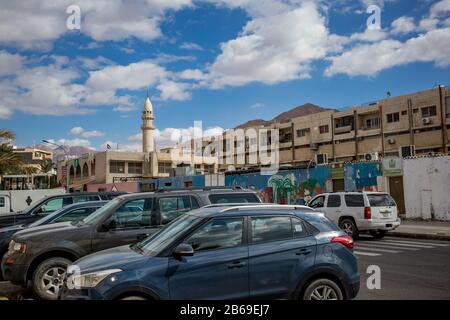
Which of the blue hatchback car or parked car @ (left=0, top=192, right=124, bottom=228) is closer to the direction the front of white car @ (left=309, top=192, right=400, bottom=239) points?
the parked car

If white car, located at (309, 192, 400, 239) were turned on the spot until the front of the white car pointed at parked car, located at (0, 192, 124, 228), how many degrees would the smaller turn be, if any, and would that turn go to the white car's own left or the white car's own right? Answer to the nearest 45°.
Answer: approximately 90° to the white car's own left

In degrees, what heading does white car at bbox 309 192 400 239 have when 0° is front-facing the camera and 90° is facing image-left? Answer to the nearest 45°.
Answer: approximately 135°

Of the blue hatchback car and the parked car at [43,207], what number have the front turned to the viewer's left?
2

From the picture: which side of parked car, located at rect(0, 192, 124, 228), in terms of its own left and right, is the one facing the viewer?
left

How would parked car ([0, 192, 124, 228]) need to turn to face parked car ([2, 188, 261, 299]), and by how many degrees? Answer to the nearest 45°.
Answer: approximately 90° to its left

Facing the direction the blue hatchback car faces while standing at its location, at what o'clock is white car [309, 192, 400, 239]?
The white car is roughly at 4 o'clock from the blue hatchback car.

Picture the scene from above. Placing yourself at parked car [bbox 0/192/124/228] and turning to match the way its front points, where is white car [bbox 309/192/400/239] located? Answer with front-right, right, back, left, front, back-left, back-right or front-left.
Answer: back

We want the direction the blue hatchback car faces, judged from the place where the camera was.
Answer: facing to the left of the viewer

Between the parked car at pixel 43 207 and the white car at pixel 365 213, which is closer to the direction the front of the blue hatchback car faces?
the parked car

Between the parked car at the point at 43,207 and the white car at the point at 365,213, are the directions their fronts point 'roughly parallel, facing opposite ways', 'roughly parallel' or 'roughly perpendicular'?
roughly perpendicular

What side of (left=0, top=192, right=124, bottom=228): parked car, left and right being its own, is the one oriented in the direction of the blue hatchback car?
left
